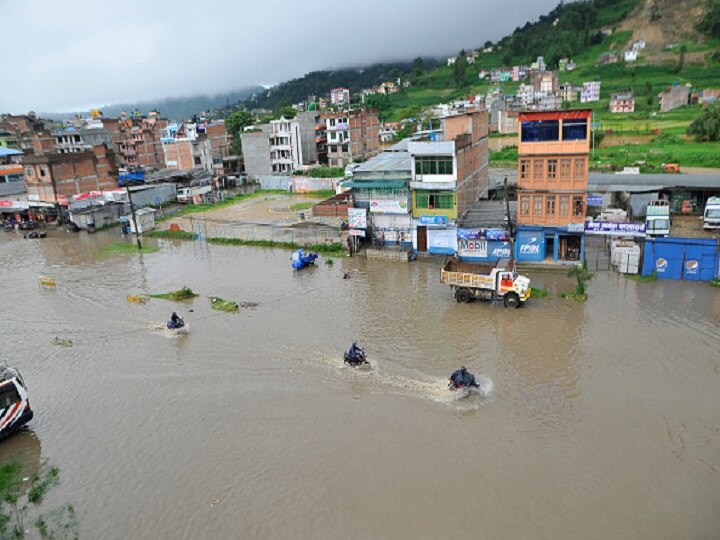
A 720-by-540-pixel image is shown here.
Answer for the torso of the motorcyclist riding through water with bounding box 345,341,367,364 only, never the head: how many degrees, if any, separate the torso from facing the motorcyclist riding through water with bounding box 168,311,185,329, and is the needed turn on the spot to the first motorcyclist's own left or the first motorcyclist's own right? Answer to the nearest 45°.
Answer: approximately 180°

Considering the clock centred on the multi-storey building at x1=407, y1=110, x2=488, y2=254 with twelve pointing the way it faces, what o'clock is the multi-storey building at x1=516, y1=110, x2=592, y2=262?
the multi-storey building at x1=516, y1=110, x2=592, y2=262 is roughly at 10 o'clock from the multi-storey building at x1=407, y1=110, x2=488, y2=254.

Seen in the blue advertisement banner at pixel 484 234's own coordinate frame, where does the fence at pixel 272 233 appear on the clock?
The fence is roughly at 4 o'clock from the blue advertisement banner.

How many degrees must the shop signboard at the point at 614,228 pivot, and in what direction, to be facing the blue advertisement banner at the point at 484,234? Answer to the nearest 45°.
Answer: approximately 90° to its right

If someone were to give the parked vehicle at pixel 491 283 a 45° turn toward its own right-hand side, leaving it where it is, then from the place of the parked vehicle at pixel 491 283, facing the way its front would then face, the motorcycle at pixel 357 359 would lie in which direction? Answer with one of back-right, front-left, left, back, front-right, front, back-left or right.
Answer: front-right

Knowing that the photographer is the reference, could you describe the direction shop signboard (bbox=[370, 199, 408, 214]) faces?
facing the viewer

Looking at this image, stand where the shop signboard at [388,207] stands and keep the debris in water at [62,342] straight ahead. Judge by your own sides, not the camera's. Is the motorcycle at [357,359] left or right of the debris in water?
left

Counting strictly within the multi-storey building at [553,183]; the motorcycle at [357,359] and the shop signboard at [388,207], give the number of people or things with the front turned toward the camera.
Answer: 2

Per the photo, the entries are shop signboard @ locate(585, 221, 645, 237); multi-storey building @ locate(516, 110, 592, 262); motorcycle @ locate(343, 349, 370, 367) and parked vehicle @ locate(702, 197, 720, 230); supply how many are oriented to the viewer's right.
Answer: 1

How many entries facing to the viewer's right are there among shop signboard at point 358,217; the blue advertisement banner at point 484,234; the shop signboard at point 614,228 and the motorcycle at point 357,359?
1

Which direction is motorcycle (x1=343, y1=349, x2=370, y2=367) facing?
to the viewer's right

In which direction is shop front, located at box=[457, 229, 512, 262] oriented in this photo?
toward the camera

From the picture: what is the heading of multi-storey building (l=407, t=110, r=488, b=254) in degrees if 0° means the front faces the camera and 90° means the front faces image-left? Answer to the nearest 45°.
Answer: approximately 0°

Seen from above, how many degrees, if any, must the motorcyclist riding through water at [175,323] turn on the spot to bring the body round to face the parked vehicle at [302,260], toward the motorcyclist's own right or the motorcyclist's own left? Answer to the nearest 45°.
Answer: approximately 90° to the motorcyclist's own left
